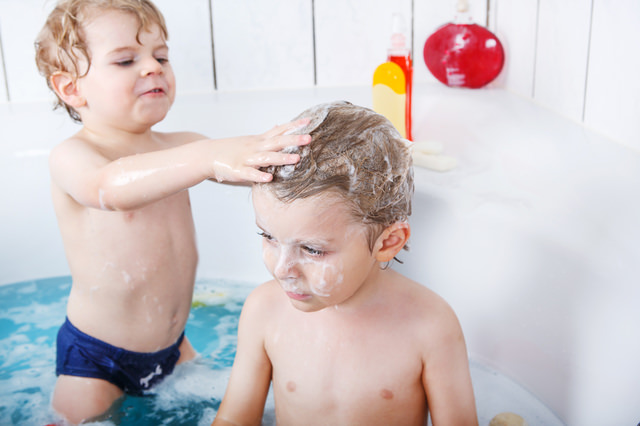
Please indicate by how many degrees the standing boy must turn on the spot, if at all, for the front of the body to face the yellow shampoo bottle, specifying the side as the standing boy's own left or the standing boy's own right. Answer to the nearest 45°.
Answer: approximately 90° to the standing boy's own left

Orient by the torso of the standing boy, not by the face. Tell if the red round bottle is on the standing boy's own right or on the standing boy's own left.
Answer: on the standing boy's own left

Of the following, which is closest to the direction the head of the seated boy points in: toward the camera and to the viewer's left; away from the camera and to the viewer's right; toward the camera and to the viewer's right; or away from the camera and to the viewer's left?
toward the camera and to the viewer's left

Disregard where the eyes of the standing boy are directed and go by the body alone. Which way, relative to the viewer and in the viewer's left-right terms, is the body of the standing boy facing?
facing the viewer and to the right of the viewer

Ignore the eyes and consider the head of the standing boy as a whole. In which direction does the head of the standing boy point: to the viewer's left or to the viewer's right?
to the viewer's right
